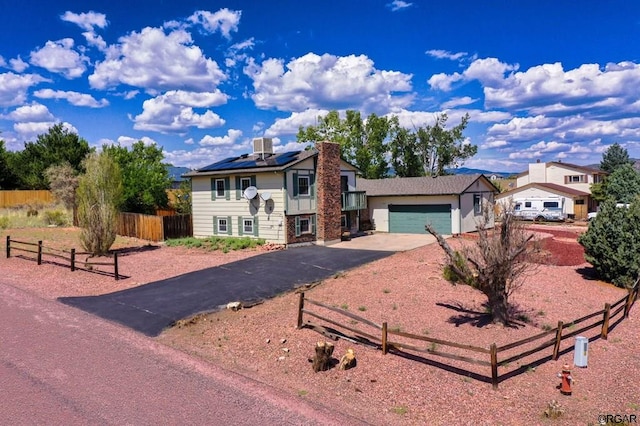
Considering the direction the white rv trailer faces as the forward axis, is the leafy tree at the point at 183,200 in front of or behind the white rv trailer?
in front

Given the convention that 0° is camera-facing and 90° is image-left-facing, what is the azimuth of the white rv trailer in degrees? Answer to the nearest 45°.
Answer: approximately 90°

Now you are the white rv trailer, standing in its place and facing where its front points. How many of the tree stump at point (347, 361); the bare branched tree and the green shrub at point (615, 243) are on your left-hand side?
3

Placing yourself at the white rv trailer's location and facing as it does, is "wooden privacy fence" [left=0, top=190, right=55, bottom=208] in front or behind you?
in front

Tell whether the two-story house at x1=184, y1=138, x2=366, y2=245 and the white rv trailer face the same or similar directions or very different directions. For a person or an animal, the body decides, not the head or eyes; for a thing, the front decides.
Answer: very different directions

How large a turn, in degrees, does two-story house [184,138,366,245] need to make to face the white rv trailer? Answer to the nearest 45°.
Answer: approximately 90° to its left

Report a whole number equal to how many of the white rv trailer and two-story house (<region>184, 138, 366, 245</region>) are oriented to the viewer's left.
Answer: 1

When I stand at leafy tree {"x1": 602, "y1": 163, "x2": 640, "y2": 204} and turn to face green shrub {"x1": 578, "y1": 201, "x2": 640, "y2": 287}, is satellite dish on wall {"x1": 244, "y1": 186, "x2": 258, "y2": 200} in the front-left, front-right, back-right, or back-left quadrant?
front-right

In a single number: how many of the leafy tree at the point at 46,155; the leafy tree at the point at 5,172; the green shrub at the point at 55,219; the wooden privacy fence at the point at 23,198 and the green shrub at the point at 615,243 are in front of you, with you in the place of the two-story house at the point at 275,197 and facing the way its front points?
1

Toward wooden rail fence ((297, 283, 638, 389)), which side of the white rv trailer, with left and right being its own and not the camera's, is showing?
left
